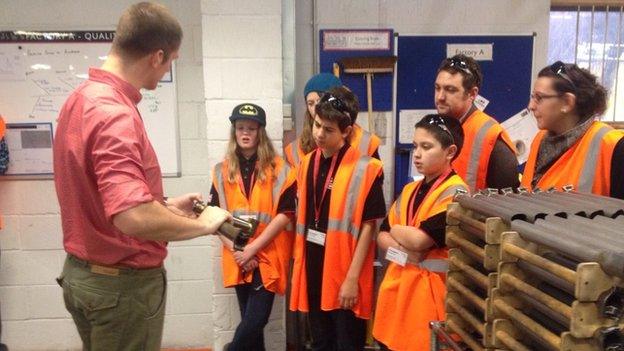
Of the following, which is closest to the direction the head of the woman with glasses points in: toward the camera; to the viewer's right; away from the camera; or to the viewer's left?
to the viewer's left

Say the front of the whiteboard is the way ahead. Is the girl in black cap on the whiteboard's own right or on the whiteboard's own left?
on the whiteboard's own left

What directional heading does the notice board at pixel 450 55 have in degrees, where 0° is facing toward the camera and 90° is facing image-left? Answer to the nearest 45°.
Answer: approximately 0°

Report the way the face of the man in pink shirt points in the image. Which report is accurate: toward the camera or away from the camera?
away from the camera

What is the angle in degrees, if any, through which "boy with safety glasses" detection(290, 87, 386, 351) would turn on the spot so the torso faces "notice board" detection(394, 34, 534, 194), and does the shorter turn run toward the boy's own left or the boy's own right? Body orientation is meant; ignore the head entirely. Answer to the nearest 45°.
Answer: approximately 180°

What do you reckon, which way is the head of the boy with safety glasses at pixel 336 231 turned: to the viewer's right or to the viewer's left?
to the viewer's left

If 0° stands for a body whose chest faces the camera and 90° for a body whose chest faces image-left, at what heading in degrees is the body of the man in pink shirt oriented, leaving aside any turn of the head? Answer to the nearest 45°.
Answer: approximately 225°
